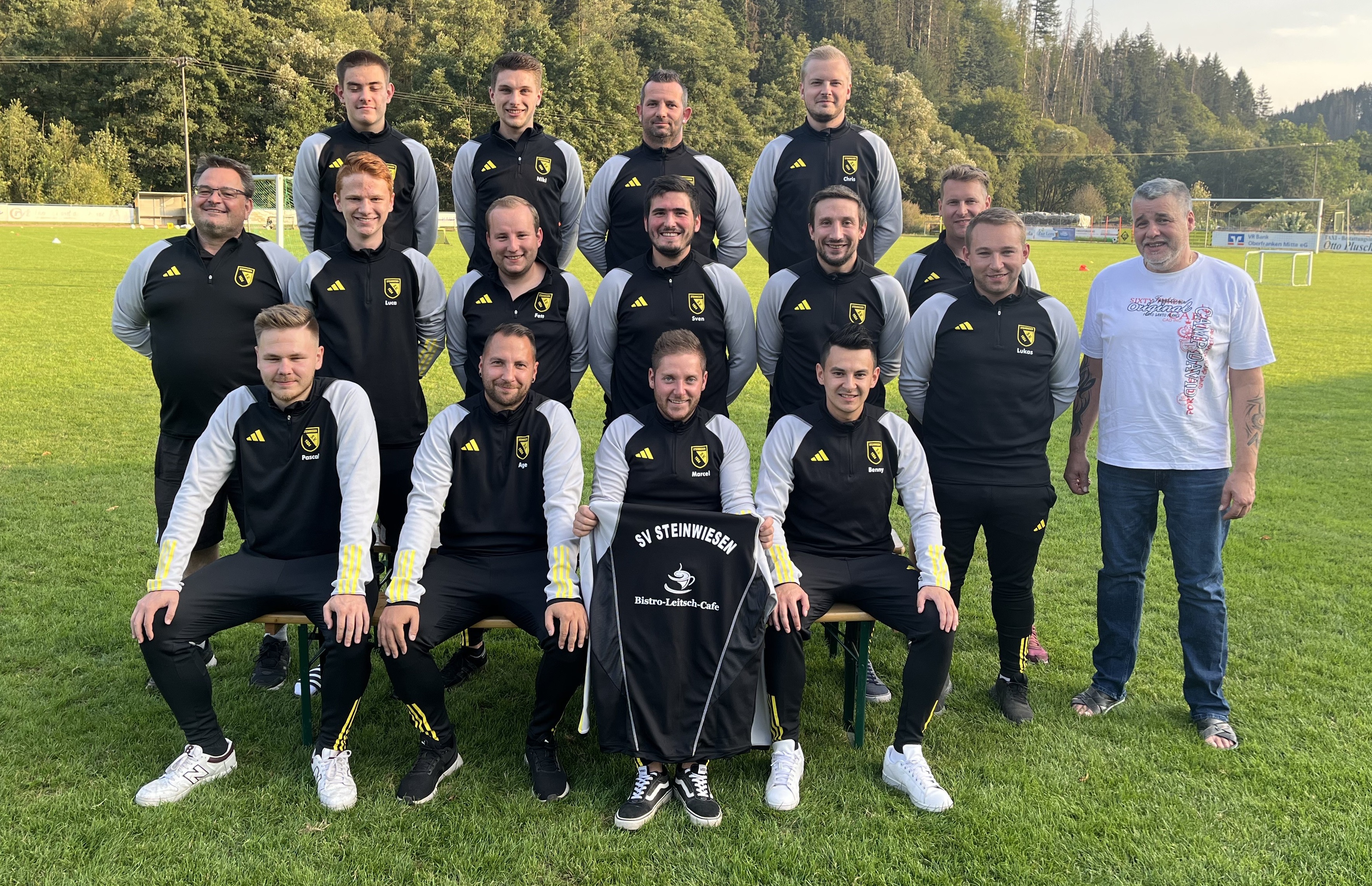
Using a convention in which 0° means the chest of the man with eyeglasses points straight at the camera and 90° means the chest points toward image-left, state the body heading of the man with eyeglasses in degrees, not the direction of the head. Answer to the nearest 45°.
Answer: approximately 0°

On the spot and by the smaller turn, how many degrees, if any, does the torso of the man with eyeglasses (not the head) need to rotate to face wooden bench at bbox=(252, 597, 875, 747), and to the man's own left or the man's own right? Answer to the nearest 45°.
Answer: approximately 45° to the man's own left
